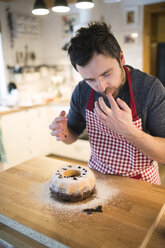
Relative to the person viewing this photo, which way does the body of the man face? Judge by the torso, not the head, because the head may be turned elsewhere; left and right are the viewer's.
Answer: facing the viewer and to the left of the viewer

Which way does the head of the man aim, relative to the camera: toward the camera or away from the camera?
toward the camera
